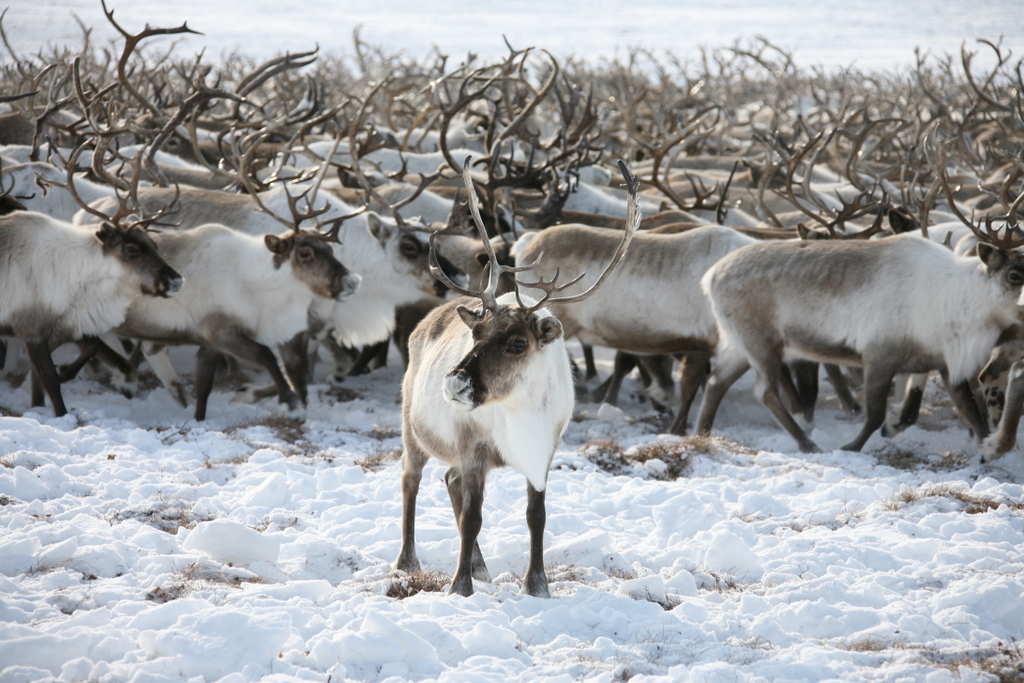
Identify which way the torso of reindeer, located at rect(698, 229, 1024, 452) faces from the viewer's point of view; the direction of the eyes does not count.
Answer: to the viewer's right

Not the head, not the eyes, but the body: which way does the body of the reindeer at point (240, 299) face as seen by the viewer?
to the viewer's right

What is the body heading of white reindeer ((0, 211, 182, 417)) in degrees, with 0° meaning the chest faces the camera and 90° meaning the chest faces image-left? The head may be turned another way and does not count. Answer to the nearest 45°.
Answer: approximately 270°

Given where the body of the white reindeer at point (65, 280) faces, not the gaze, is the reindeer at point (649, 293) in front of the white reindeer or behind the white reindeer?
in front

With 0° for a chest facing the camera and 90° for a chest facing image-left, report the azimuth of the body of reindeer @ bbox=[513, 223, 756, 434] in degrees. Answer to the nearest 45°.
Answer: approximately 270°
